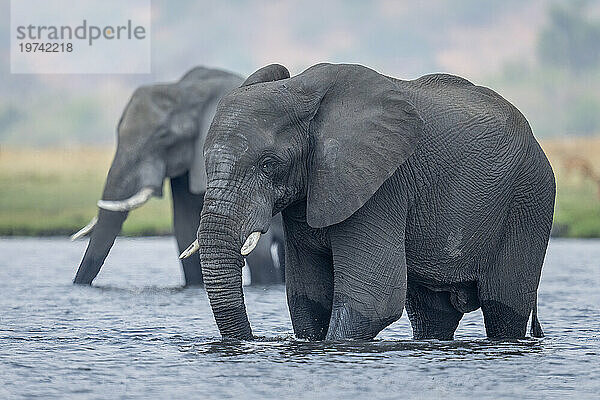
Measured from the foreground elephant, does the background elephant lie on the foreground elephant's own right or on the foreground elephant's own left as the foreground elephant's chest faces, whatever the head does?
on the foreground elephant's own right

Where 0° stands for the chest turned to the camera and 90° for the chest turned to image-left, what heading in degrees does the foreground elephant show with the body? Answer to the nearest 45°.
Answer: approximately 45°
